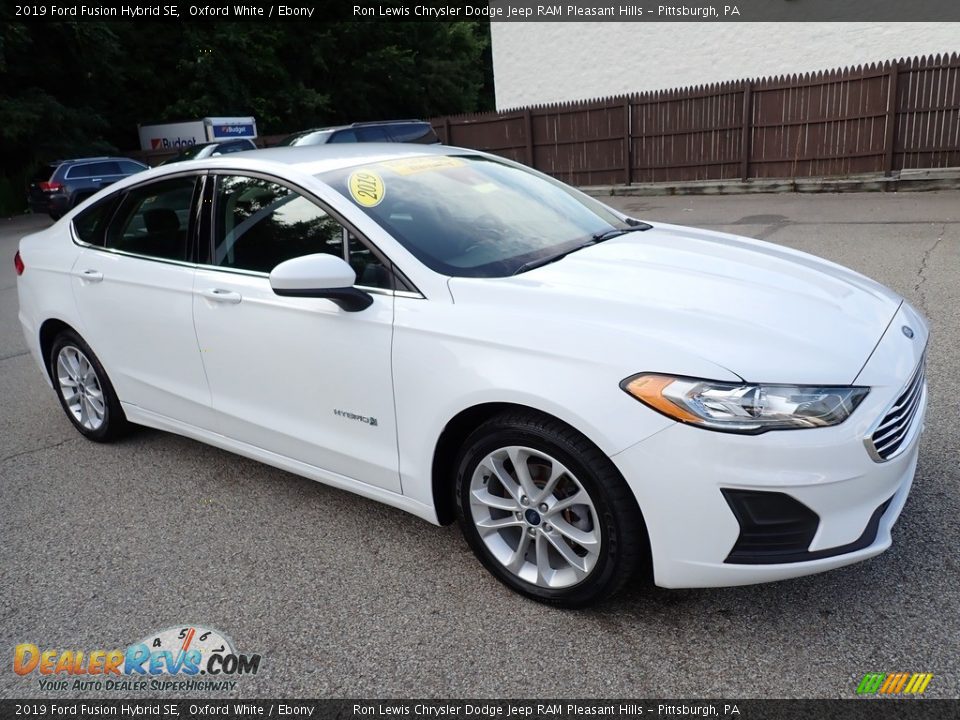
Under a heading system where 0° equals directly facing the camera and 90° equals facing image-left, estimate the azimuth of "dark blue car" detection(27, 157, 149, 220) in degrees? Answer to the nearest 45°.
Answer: approximately 225°

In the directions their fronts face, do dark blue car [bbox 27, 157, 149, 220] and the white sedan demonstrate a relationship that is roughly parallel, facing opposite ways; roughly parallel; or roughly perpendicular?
roughly perpendicular

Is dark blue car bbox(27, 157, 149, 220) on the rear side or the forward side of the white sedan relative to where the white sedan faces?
on the rear side

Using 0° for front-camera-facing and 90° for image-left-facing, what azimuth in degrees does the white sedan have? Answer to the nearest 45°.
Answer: approximately 315°

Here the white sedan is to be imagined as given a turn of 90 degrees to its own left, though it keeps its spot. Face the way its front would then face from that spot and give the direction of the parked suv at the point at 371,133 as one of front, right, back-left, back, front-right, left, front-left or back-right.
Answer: front-left

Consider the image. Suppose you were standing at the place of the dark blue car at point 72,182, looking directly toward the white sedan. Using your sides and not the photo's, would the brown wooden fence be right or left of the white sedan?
left
